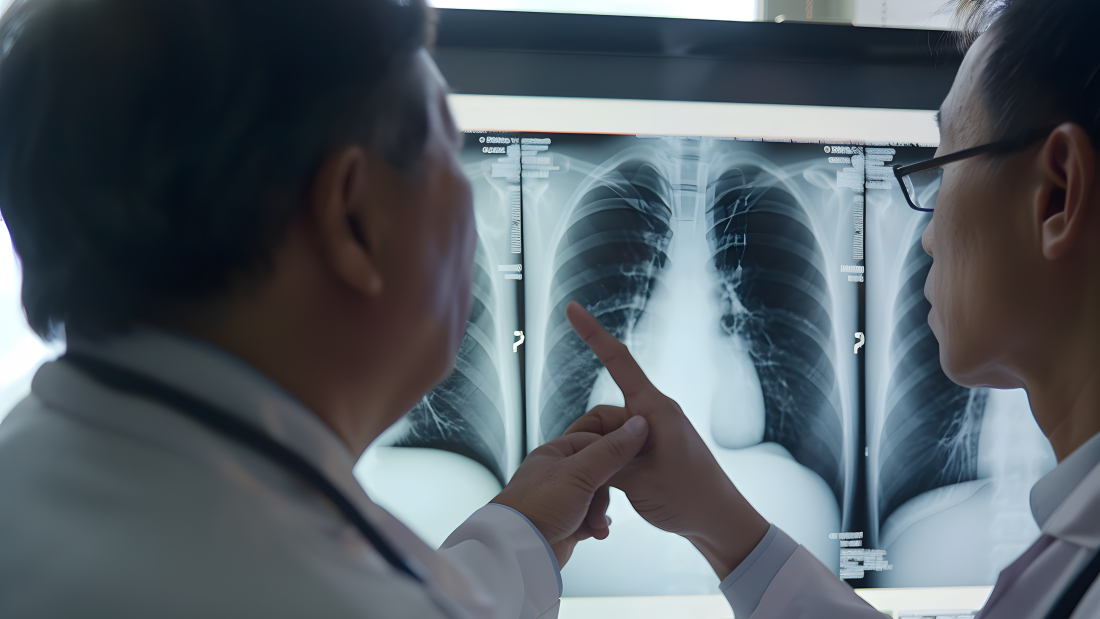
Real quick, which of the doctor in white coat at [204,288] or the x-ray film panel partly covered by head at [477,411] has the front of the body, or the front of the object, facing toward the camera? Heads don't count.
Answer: the x-ray film panel partly covered by head

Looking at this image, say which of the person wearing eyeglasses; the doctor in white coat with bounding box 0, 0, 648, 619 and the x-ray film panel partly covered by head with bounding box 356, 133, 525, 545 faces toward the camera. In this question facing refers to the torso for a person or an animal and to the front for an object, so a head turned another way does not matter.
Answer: the x-ray film panel partly covered by head

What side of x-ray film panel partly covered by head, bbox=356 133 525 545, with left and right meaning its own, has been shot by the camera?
front

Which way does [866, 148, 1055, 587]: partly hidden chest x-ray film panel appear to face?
toward the camera

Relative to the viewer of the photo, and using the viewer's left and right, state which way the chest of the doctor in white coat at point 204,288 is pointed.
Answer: facing away from the viewer and to the right of the viewer

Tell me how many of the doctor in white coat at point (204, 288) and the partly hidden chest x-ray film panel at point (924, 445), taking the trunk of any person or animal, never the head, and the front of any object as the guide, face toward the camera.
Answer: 1

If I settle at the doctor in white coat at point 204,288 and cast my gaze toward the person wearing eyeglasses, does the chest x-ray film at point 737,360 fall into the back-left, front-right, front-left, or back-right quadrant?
front-left

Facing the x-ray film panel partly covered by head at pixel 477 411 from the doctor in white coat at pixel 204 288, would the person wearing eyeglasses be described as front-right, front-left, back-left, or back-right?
front-right

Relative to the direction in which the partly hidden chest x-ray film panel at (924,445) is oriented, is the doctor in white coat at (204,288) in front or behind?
in front

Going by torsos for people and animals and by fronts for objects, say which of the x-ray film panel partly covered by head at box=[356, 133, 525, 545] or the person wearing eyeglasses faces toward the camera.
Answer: the x-ray film panel partly covered by head

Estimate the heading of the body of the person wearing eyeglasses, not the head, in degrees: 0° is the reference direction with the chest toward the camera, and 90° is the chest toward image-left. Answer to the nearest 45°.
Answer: approximately 135°

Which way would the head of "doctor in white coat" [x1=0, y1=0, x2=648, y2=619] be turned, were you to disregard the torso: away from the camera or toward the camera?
away from the camera

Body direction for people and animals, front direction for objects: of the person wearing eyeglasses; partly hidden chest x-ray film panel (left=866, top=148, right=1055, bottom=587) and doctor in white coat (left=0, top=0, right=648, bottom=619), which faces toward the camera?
the partly hidden chest x-ray film panel

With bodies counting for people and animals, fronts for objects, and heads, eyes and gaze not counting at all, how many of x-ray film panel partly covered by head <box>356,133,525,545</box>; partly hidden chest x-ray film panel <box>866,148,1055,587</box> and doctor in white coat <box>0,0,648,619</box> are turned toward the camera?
2
